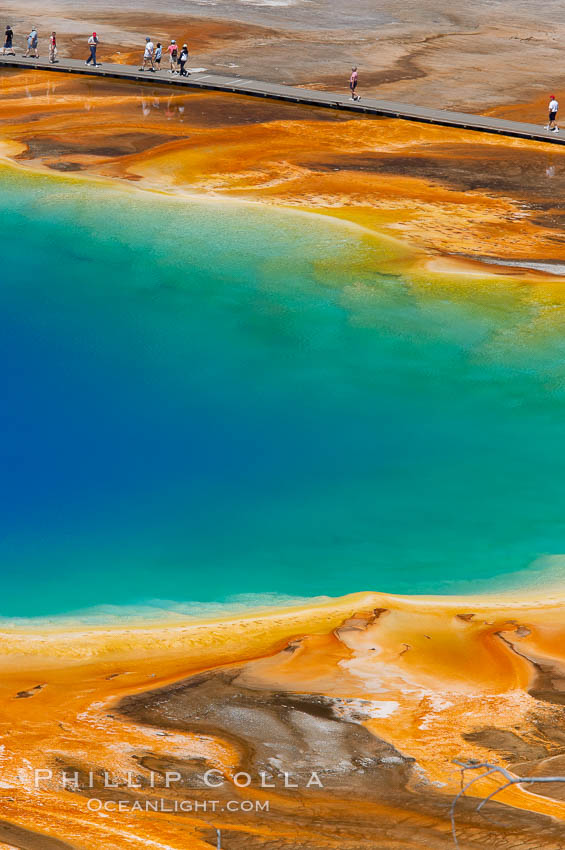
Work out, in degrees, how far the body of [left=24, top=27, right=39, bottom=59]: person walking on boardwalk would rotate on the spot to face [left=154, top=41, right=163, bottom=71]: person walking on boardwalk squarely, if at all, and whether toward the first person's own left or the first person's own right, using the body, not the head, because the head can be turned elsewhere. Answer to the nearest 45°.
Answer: approximately 180°

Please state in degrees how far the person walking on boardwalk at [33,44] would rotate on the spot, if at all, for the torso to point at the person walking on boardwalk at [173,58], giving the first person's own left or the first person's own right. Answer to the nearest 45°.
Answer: approximately 45° to the first person's own right

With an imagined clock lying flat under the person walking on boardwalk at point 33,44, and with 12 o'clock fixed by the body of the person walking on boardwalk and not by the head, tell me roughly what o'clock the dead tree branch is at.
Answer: The dead tree branch is roughly at 3 o'clock from the person walking on boardwalk.
